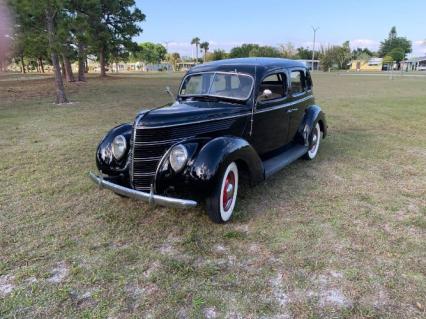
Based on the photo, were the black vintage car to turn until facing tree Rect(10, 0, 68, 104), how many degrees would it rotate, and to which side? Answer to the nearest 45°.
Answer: approximately 90° to its right

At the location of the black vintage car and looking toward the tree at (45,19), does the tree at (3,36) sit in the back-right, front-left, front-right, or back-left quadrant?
front-left

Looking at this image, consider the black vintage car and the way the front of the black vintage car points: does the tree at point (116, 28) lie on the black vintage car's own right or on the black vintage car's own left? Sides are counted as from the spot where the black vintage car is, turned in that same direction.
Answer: on the black vintage car's own right

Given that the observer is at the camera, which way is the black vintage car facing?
facing the viewer and to the left of the viewer

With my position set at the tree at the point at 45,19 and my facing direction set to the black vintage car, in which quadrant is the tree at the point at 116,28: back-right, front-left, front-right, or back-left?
back-left

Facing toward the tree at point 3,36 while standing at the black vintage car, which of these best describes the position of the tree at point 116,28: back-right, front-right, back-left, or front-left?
front-right

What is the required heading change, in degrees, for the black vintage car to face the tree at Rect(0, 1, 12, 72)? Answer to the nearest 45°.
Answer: approximately 90° to its right
